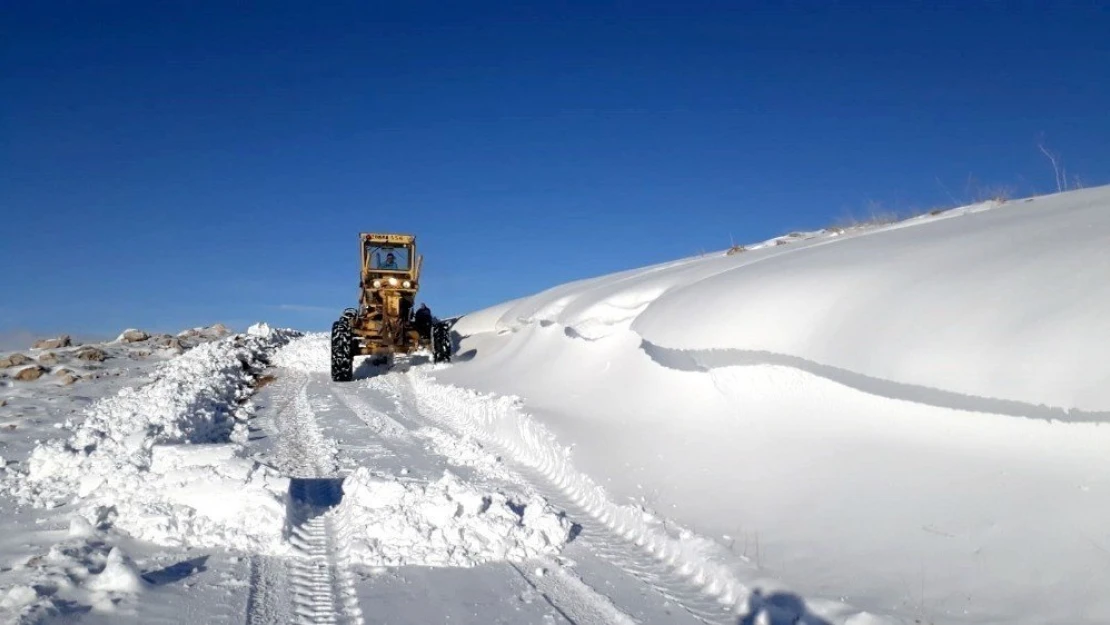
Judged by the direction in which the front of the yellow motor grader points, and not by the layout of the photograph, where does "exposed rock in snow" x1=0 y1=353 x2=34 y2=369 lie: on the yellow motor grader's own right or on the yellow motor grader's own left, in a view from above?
on the yellow motor grader's own right

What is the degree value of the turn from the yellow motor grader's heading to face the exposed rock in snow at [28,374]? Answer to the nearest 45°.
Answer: approximately 90° to its right

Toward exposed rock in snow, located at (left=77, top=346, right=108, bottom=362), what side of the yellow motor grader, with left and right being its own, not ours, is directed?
right

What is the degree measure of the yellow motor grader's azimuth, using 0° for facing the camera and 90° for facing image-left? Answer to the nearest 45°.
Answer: approximately 0°

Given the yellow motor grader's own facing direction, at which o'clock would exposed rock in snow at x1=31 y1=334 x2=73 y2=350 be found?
The exposed rock in snow is roughly at 4 o'clock from the yellow motor grader.

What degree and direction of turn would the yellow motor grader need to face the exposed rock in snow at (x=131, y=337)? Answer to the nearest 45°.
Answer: approximately 135° to its right
